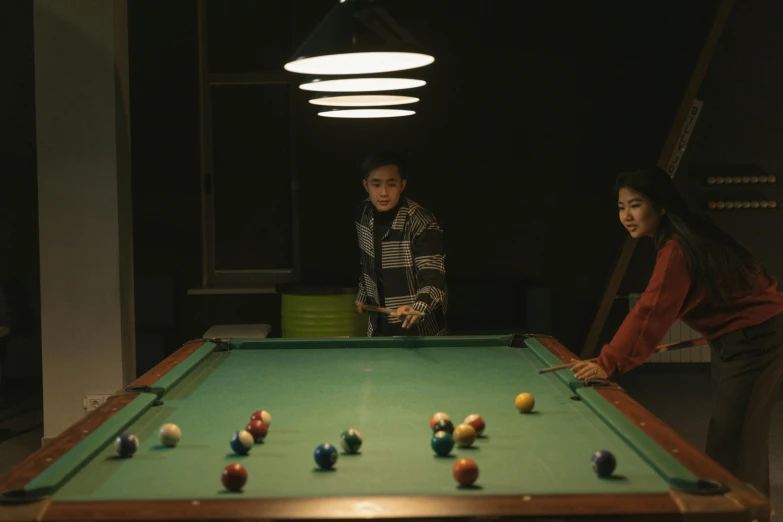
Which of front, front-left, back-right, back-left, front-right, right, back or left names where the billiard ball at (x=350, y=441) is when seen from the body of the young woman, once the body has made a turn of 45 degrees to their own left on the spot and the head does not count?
front

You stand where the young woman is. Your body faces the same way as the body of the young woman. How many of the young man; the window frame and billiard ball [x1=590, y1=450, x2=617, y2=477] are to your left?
1

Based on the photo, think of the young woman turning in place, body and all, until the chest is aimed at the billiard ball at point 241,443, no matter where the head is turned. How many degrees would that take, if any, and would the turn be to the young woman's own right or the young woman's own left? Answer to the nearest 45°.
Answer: approximately 45° to the young woman's own left

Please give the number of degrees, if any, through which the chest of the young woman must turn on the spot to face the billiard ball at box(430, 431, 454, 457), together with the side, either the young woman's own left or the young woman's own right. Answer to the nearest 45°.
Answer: approximately 45° to the young woman's own left

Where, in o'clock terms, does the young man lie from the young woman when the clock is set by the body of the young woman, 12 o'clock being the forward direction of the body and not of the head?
The young man is roughly at 1 o'clock from the young woman.

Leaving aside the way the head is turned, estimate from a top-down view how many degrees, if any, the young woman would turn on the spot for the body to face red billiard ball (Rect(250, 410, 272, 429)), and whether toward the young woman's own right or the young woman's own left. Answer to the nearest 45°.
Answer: approximately 45° to the young woman's own left

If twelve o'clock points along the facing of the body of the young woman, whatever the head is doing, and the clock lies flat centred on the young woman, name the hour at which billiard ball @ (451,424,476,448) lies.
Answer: The billiard ball is roughly at 10 o'clock from the young woman.

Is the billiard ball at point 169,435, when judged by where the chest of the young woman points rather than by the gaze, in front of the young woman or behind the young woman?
in front

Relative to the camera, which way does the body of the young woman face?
to the viewer's left

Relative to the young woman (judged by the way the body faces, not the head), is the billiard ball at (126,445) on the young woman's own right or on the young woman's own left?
on the young woman's own left
